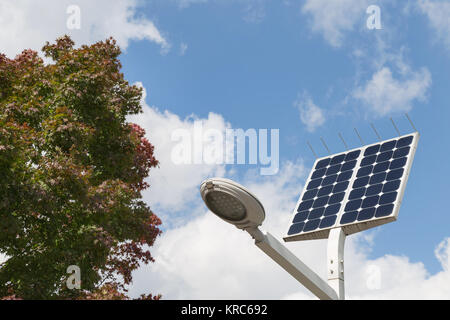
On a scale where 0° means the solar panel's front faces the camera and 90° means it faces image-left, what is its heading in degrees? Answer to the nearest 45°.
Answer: approximately 45°
